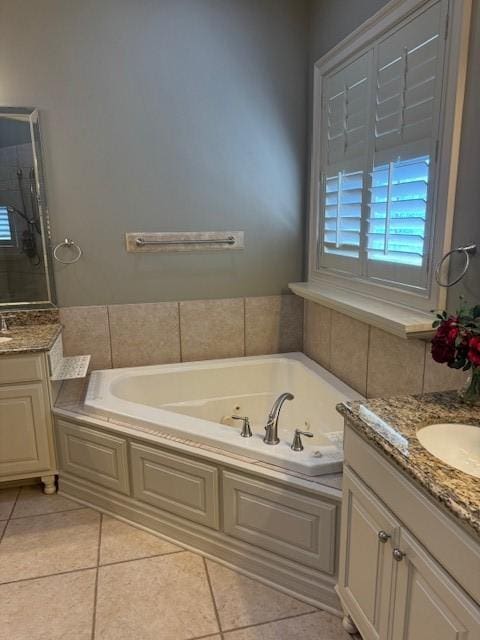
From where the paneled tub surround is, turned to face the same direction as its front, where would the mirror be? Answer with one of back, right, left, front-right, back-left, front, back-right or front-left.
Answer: right

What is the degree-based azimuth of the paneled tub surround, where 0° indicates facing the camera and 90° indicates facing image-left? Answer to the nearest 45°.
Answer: approximately 45°

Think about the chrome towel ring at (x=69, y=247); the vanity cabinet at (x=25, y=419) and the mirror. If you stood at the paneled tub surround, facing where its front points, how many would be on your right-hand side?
3

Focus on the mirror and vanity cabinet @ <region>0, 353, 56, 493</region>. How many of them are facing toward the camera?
2

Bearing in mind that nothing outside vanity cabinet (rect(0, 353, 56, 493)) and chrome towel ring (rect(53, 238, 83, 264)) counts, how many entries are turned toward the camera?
2

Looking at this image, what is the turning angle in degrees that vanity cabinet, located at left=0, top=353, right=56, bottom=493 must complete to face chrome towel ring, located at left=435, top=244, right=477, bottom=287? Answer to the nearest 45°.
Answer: approximately 45° to its left

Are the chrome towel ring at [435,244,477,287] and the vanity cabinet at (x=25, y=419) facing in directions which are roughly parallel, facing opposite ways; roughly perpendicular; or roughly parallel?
roughly perpendicular

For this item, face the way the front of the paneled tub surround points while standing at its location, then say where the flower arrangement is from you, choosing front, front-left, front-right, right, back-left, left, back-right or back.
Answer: left

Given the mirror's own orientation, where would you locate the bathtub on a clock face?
The bathtub is roughly at 10 o'clock from the mirror.

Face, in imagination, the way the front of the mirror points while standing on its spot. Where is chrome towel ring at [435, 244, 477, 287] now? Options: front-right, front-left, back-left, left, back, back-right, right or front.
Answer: front-left
